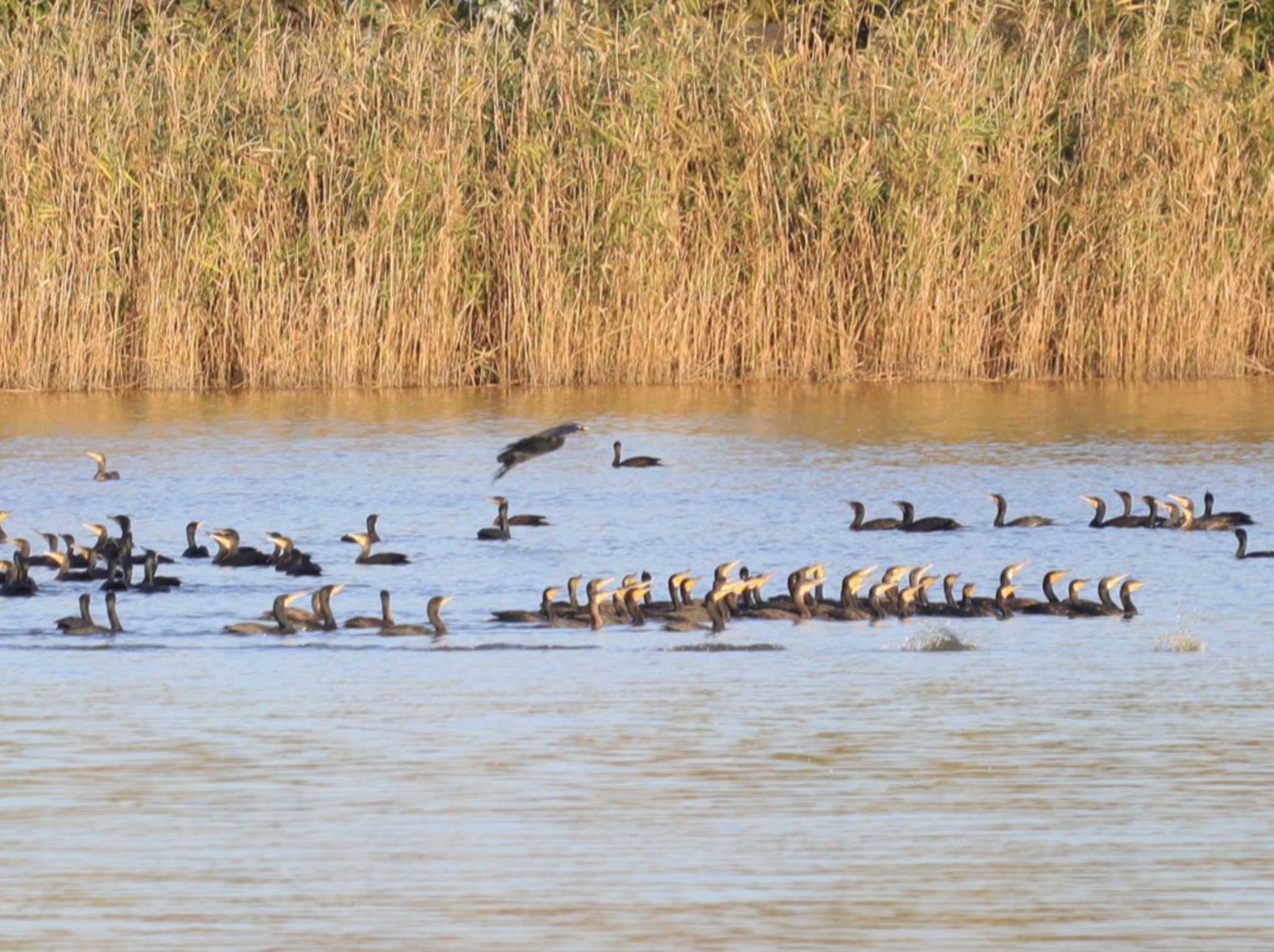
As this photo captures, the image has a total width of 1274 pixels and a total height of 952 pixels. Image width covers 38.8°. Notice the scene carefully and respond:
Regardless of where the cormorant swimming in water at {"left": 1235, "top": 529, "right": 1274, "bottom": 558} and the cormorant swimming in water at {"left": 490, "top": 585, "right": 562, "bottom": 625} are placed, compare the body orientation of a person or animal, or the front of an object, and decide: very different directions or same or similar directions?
very different directions

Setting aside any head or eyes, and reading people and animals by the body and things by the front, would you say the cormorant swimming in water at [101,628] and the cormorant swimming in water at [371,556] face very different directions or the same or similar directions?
very different directions

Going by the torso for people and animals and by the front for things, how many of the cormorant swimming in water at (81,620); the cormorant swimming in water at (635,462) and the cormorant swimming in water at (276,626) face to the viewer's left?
1

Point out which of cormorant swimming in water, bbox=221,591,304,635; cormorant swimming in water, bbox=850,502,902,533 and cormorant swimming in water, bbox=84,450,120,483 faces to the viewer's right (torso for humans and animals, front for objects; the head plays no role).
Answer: cormorant swimming in water, bbox=221,591,304,635

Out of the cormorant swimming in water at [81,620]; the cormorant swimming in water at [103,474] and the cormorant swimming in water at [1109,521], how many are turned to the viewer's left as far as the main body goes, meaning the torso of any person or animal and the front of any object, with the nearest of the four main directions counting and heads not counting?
2

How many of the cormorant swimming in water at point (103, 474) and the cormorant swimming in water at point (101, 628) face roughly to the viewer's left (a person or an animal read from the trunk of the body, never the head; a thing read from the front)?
1

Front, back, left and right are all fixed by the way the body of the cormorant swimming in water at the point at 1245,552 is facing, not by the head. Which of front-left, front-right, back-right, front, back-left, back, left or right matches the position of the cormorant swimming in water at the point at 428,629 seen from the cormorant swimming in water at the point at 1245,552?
front-left

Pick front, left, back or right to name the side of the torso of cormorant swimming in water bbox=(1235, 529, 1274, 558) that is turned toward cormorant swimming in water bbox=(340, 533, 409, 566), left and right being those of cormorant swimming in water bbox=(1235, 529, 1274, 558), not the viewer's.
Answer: front

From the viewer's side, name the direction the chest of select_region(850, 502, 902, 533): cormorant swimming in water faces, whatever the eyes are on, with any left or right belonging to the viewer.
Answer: facing to the left of the viewer

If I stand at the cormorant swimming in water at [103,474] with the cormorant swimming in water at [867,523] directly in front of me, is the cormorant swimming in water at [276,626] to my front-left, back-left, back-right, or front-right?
front-right

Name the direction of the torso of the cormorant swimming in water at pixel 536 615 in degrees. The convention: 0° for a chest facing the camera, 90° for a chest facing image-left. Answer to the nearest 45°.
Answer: approximately 270°

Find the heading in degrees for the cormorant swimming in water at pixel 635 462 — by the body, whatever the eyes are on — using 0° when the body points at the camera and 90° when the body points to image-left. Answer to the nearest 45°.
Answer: approximately 90°

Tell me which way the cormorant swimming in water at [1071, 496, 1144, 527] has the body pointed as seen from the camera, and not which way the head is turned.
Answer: to the viewer's left

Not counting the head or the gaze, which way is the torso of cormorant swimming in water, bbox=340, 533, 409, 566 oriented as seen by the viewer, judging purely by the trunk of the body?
to the viewer's left

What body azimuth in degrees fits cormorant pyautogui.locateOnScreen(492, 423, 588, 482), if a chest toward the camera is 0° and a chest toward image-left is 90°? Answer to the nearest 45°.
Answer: approximately 270°

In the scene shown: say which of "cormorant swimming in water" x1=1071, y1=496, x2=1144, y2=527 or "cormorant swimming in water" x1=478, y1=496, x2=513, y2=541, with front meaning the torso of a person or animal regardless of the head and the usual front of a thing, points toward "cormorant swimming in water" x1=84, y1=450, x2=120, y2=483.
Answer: "cormorant swimming in water" x1=1071, y1=496, x2=1144, y2=527

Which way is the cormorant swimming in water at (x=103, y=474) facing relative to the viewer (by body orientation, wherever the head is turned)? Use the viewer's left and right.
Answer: facing to the left of the viewer

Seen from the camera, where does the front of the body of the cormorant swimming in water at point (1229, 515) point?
to the viewer's left

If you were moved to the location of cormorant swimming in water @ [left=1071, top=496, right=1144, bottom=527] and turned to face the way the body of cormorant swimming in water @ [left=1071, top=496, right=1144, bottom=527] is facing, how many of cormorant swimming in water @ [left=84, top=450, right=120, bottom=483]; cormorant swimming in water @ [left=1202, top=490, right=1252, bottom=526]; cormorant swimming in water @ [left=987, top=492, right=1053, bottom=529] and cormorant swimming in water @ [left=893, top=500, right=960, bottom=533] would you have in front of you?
3
